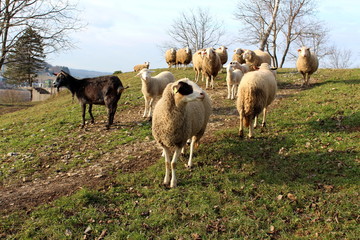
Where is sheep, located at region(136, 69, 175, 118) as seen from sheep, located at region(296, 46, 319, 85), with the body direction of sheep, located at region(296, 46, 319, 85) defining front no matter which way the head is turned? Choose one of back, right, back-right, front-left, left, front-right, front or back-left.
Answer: front-right

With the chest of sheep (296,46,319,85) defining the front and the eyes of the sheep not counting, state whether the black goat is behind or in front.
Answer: in front

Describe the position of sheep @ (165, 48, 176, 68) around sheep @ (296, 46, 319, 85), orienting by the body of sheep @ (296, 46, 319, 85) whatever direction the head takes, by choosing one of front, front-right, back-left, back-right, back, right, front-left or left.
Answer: back-right

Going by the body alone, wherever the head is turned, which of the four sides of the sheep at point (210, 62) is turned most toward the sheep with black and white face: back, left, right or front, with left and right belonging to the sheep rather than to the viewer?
front

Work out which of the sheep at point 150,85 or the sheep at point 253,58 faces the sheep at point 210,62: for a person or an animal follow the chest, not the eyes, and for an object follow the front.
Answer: the sheep at point 253,58

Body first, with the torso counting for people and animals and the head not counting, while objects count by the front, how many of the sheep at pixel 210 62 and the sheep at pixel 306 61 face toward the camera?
2

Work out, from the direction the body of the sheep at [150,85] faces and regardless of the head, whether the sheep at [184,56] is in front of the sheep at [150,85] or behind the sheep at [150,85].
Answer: behind

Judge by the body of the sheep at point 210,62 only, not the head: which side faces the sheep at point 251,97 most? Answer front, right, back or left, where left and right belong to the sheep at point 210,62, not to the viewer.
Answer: front

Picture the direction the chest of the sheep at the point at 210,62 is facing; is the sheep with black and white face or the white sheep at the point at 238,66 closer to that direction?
the sheep with black and white face
